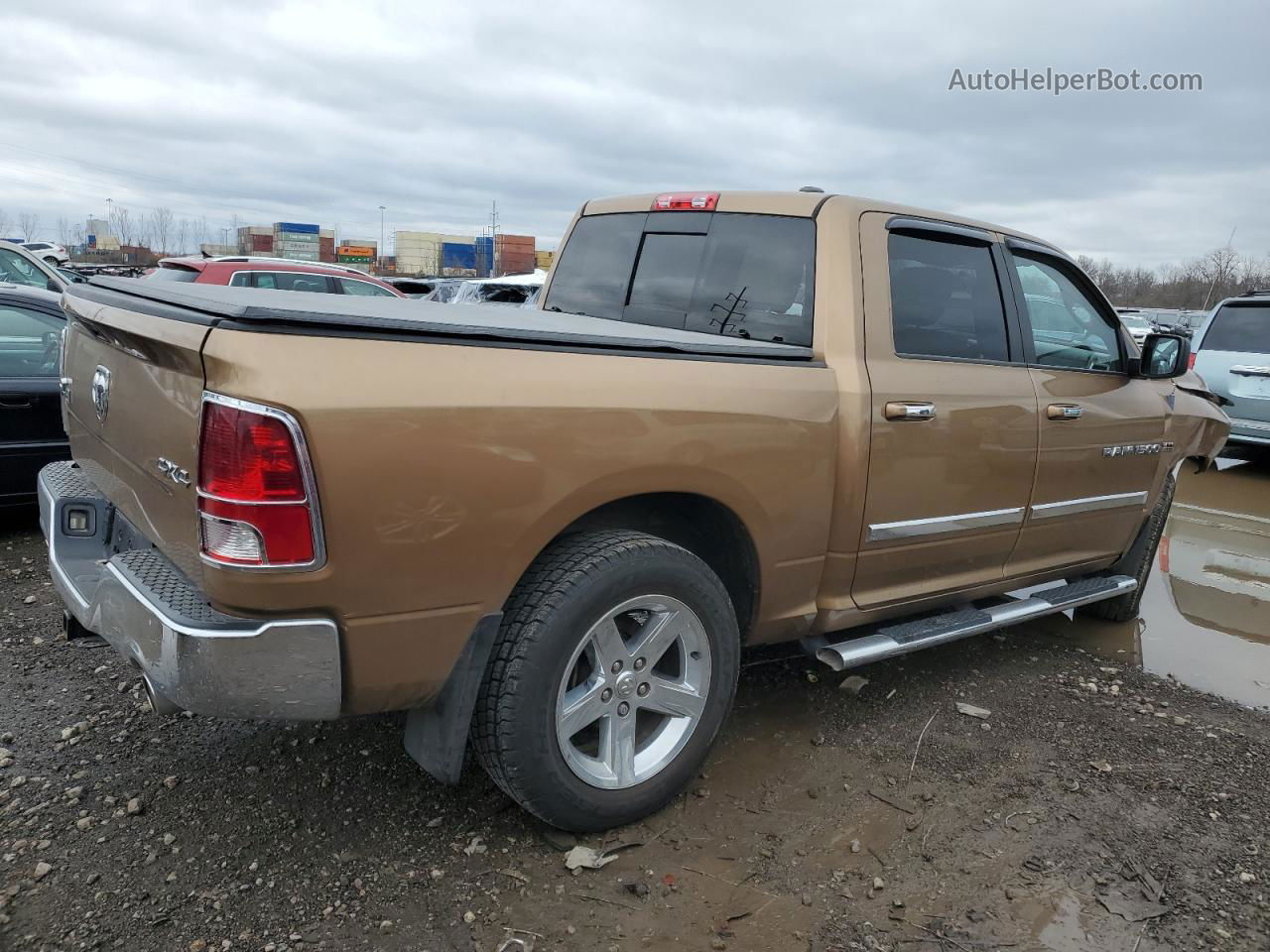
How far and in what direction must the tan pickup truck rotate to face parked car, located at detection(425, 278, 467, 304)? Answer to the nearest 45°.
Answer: approximately 45° to its left

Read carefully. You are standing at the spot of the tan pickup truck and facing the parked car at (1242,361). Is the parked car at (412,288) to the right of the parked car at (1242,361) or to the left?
left

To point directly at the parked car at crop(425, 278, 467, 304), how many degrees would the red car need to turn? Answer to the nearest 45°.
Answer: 0° — it already faces it

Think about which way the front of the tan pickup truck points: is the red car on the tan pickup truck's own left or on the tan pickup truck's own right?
on the tan pickup truck's own left

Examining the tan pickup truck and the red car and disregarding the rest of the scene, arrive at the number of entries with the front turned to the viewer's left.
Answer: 0

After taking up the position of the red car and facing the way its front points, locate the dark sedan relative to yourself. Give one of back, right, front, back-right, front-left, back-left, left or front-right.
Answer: back-right

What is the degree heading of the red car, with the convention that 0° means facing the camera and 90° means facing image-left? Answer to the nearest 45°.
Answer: approximately 225°

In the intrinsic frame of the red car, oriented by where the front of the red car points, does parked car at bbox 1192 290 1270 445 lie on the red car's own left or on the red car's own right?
on the red car's own right

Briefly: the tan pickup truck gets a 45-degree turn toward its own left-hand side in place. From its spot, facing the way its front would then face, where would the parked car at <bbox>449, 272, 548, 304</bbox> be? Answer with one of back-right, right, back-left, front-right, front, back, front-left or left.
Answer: front

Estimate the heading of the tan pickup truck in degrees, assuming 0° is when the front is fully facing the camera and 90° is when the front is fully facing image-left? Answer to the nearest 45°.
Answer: approximately 225°

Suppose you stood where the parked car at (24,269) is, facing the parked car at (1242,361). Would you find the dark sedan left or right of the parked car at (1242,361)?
right
